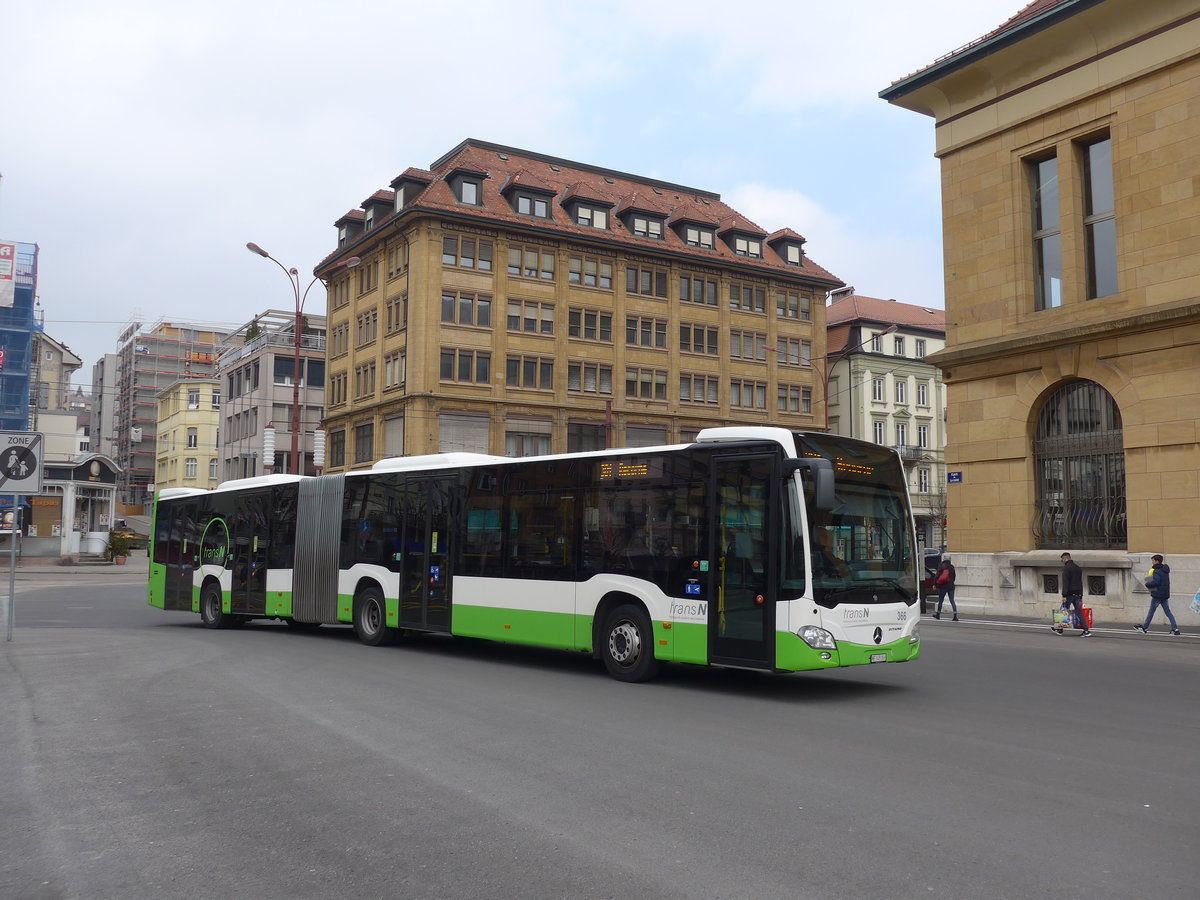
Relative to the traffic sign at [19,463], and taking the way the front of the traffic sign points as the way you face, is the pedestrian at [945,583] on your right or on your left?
on your left

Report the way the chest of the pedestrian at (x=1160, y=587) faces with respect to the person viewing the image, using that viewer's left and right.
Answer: facing to the left of the viewer

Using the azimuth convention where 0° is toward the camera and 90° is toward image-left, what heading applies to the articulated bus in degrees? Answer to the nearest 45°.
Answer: approximately 315°

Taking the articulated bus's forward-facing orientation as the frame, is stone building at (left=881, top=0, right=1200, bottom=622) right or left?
on its left

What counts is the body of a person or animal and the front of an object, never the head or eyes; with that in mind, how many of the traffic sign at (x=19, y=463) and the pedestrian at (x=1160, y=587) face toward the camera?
1

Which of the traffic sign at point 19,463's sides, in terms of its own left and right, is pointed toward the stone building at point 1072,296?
left

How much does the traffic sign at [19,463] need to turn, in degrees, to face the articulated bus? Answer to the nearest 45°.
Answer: approximately 45° to its left

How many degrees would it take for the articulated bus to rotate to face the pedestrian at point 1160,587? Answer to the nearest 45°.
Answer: approximately 90° to its left

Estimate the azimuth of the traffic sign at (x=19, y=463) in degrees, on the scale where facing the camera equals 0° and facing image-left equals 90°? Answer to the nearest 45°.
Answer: approximately 0°
